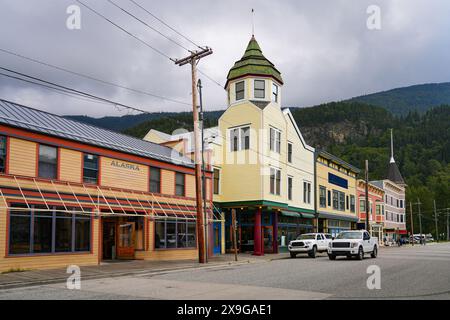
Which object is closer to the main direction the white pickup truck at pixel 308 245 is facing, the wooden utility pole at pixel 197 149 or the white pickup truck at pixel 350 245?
the wooden utility pole

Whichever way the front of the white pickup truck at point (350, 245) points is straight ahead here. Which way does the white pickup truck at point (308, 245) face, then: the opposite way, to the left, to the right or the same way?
the same way

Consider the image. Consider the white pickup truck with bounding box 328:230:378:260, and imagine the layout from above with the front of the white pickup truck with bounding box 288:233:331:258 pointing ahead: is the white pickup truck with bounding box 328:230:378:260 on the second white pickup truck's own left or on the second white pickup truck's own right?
on the second white pickup truck's own left

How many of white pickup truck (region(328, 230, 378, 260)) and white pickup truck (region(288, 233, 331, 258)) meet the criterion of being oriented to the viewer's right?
0

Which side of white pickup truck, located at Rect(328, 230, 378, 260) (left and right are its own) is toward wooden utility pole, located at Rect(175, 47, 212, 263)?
front

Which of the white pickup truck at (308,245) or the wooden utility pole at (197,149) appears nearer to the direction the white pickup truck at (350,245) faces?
the wooden utility pole

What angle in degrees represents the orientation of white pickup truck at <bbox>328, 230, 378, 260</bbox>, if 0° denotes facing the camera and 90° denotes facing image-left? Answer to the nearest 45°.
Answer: approximately 45°

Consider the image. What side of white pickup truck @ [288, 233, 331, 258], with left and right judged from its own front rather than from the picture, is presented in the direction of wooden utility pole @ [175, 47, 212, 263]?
front

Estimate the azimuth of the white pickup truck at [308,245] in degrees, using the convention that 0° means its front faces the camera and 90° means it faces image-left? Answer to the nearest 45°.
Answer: approximately 45°

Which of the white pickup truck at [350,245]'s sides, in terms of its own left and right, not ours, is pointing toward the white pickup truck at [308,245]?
right
